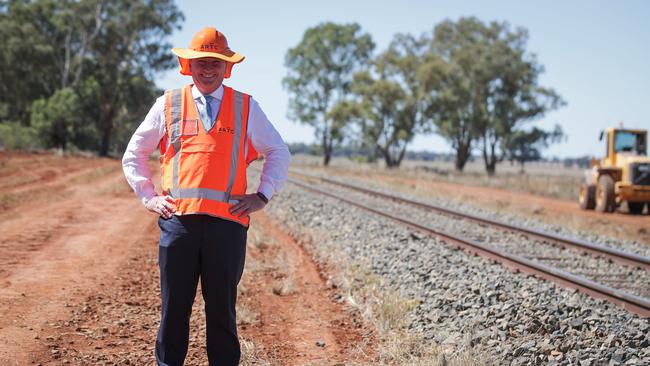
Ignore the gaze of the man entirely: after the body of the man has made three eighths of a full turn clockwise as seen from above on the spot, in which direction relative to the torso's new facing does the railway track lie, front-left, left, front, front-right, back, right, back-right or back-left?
right

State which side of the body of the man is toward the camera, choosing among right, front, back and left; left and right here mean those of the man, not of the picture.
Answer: front

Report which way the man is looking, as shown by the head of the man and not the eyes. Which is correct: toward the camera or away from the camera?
toward the camera

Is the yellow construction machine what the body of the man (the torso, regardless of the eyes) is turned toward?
no
